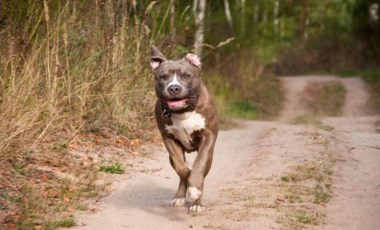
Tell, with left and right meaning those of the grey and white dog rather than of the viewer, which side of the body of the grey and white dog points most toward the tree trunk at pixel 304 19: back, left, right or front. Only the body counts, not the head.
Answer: back

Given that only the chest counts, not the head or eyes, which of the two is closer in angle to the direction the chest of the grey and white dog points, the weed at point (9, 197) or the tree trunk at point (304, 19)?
the weed

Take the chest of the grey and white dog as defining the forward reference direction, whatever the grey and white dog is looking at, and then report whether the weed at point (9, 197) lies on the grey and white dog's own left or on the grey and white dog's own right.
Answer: on the grey and white dog's own right

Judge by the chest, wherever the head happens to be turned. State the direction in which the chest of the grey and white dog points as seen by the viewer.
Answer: toward the camera
